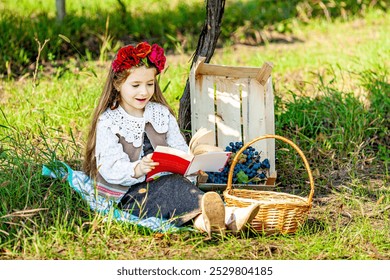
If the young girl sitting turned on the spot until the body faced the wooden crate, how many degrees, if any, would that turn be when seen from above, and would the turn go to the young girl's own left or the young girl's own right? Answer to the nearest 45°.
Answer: approximately 90° to the young girl's own left

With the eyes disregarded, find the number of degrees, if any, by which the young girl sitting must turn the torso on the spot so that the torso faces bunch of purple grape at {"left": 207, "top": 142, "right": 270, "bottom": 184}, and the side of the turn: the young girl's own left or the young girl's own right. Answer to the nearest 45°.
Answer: approximately 90° to the young girl's own left

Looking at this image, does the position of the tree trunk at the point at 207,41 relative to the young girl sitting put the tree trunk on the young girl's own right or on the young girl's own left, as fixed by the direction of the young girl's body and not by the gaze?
on the young girl's own left

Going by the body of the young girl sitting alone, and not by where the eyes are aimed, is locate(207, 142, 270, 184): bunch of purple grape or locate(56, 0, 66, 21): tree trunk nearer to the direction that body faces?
the bunch of purple grape

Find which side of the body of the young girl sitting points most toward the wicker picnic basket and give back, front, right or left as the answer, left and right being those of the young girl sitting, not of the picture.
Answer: front

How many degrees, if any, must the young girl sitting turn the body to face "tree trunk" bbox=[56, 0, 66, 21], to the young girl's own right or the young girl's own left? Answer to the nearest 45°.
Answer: approximately 135° to the young girl's own left

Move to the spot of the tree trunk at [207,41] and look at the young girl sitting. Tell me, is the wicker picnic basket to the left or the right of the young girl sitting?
left

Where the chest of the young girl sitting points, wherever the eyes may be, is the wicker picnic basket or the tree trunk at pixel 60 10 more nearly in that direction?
the wicker picnic basket

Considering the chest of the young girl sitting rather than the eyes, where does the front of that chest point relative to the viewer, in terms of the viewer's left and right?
facing the viewer and to the right of the viewer
